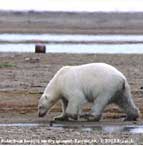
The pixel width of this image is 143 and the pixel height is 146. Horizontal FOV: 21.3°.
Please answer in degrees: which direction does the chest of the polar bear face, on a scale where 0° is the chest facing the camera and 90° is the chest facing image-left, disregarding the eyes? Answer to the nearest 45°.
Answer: approximately 90°
